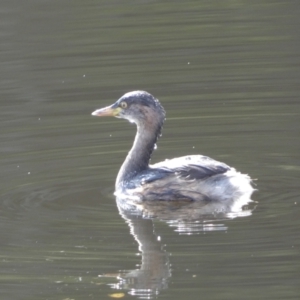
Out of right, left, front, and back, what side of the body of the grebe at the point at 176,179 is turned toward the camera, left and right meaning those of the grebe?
left
